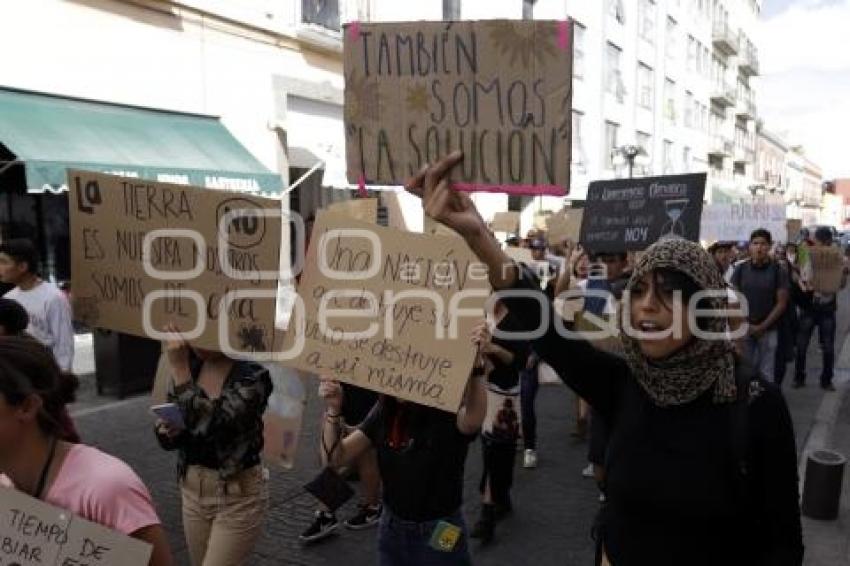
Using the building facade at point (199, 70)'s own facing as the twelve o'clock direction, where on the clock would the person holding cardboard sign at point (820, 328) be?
The person holding cardboard sign is roughly at 12 o'clock from the building facade.

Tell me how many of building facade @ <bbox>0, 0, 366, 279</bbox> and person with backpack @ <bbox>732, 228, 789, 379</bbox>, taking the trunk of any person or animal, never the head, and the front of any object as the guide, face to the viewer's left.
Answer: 0

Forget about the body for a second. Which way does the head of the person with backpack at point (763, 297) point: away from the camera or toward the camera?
toward the camera

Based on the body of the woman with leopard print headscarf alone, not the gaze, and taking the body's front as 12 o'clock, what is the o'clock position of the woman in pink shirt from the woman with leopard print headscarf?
The woman in pink shirt is roughly at 1 o'clock from the woman with leopard print headscarf.

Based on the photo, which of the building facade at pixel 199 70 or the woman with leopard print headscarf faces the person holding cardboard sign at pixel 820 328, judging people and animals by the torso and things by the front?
the building facade

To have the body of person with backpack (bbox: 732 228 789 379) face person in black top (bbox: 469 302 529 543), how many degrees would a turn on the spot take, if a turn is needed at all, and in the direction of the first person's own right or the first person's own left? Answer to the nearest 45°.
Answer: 0° — they already face them

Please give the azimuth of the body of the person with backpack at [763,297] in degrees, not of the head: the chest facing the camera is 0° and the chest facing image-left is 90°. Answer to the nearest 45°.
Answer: approximately 0°

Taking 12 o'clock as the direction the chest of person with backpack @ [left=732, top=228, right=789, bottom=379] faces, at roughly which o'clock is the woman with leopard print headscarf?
The woman with leopard print headscarf is roughly at 12 o'clock from the person with backpack.

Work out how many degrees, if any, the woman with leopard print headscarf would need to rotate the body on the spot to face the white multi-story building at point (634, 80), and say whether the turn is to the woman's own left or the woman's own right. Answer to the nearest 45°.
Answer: approximately 135° to the woman's own right

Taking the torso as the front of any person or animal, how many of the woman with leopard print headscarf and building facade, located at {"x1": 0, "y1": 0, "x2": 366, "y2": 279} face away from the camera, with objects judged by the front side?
0

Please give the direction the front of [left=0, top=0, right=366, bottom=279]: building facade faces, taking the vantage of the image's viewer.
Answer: facing the viewer and to the right of the viewer

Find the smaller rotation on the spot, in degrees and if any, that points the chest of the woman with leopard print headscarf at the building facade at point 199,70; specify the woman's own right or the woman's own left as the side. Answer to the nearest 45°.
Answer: approximately 90° to the woman's own right

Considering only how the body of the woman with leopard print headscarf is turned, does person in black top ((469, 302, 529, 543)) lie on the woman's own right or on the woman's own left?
on the woman's own right

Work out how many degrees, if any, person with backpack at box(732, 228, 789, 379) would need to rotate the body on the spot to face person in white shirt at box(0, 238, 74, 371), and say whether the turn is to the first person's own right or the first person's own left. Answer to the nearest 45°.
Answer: approximately 45° to the first person's own right

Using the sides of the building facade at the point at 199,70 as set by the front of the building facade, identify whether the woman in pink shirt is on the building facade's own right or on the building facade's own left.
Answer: on the building facade's own right
